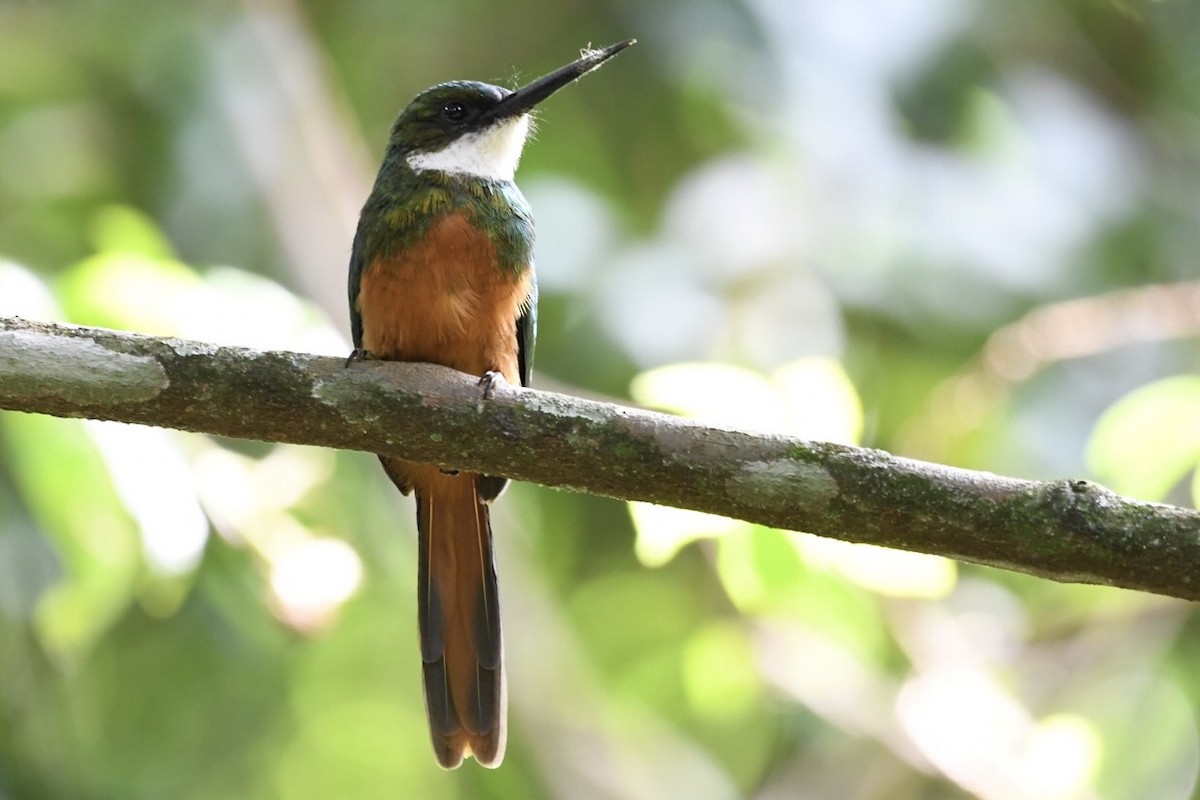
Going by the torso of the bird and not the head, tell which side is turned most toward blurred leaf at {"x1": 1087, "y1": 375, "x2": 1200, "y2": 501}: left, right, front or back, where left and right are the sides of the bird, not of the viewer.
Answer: back

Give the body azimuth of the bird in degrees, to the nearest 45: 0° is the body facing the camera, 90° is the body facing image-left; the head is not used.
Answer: approximately 0°
